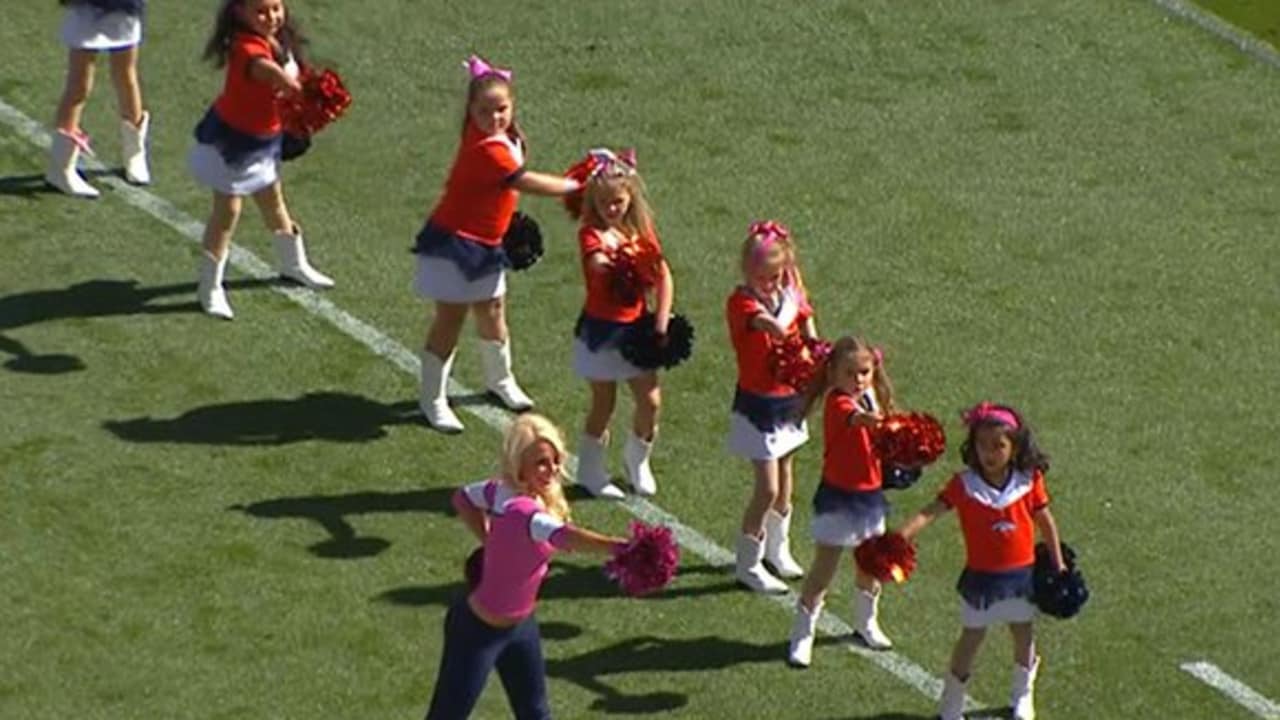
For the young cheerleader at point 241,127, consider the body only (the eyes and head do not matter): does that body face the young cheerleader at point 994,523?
yes

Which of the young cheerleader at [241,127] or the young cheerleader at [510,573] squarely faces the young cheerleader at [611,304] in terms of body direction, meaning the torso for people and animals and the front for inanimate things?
the young cheerleader at [241,127]

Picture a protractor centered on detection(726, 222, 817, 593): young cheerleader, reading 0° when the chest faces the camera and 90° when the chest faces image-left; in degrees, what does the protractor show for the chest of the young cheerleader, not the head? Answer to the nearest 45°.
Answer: approximately 315°

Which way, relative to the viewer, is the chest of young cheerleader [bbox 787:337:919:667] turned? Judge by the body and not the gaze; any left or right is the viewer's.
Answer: facing the viewer and to the right of the viewer

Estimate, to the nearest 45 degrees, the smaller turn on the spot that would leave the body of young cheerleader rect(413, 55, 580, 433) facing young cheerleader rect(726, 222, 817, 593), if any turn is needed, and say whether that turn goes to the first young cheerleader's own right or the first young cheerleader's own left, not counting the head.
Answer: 0° — they already face them

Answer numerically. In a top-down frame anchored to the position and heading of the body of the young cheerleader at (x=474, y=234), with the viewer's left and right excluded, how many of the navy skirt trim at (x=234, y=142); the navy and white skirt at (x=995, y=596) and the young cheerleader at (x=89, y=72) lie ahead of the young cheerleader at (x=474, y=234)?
1

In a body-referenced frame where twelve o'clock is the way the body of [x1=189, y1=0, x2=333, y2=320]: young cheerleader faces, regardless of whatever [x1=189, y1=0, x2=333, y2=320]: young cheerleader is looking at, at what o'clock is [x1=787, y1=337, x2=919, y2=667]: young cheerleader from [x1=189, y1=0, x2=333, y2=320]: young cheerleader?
[x1=787, y1=337, x2=919, y2=667]: young cheerleader is roughly at 12 o'clock from [x1=189, y1=0, x2=333, y2=320]: young cheerleader.

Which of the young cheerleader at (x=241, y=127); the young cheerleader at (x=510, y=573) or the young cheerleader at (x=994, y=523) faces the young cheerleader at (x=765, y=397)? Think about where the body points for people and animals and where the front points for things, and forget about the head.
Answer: the young cheerleader at (x=241, y=127)

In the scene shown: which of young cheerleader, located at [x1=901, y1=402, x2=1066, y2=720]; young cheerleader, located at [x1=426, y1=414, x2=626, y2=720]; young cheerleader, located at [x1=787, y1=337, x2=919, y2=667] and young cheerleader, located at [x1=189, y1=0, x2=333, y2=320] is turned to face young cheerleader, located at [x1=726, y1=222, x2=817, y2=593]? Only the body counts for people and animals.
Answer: young cheerleader, located at [x1=189, y1=0, x2=333, y2=320]

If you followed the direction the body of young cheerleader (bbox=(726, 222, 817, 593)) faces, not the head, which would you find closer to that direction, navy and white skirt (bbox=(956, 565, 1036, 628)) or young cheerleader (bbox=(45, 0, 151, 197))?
the navy and white skirt
